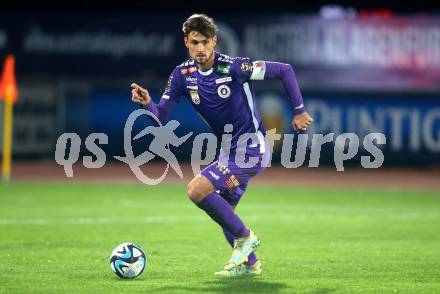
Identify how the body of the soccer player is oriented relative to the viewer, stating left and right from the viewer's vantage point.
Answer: facing the viewer and to the left of the viewer
